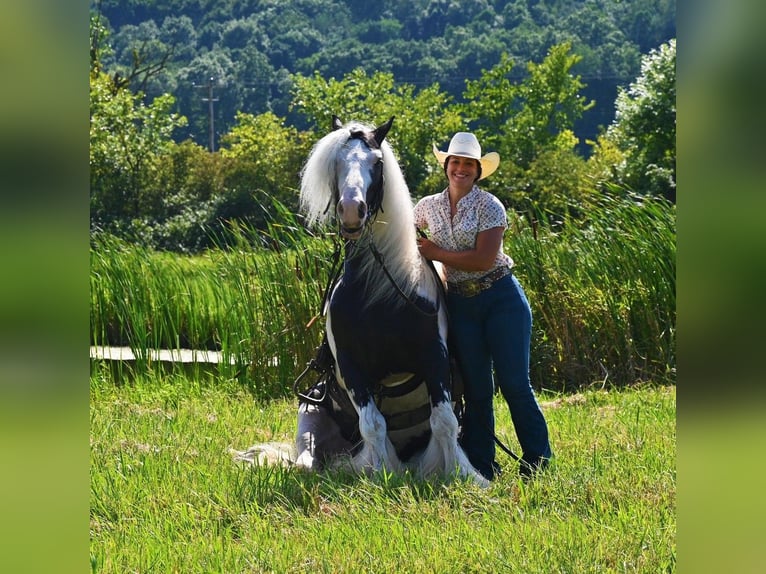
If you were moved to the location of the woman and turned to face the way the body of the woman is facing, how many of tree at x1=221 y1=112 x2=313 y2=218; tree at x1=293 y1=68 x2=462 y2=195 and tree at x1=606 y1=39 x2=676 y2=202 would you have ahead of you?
0

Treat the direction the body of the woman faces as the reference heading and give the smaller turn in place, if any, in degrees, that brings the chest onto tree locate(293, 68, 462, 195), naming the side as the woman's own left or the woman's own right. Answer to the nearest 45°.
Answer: approximately 180°

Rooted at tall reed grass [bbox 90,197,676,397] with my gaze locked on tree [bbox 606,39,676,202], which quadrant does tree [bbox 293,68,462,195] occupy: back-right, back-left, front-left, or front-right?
front-left

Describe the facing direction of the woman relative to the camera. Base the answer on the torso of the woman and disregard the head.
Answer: toward the camera

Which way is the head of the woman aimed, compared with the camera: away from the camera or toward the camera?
toward the camera

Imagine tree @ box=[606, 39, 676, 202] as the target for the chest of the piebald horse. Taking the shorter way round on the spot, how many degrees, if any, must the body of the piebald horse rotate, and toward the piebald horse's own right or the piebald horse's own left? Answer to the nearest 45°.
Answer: approximately 180°

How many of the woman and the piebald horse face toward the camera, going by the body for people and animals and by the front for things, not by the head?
2

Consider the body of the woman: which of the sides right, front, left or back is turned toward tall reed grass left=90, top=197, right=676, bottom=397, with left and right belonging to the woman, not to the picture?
back

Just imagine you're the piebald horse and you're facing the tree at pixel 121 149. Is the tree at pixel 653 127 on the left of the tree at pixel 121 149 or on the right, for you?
right

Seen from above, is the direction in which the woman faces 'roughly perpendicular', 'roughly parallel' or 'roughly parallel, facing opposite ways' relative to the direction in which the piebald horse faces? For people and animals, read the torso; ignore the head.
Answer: roughly parallel

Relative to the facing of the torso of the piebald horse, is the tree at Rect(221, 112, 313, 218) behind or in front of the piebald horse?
behind

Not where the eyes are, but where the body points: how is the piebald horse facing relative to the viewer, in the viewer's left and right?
facing the viewer

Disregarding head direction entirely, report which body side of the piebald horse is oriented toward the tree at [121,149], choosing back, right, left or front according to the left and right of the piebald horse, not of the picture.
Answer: back

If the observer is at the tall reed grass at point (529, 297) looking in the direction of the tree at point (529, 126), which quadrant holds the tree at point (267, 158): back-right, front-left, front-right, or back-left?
front-left
